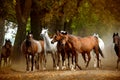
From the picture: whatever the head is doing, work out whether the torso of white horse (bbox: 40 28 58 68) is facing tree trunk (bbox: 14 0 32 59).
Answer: no

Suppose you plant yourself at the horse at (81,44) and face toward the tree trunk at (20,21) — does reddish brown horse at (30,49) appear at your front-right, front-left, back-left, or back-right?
front-left

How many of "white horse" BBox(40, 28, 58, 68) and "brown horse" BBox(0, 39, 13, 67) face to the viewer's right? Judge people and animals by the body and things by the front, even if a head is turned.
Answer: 0

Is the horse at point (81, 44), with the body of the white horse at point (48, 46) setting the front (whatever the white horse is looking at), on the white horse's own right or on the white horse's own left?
on the white horse's own left

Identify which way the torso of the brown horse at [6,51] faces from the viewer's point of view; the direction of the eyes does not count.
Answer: toward the camera

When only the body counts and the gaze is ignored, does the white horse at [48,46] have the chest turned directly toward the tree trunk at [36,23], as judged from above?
no

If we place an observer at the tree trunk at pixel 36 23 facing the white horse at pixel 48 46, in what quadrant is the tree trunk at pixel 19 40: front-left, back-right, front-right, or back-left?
front-right

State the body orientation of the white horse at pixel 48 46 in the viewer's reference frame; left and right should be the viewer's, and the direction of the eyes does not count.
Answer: facing the viewer and to the left of the viewer
